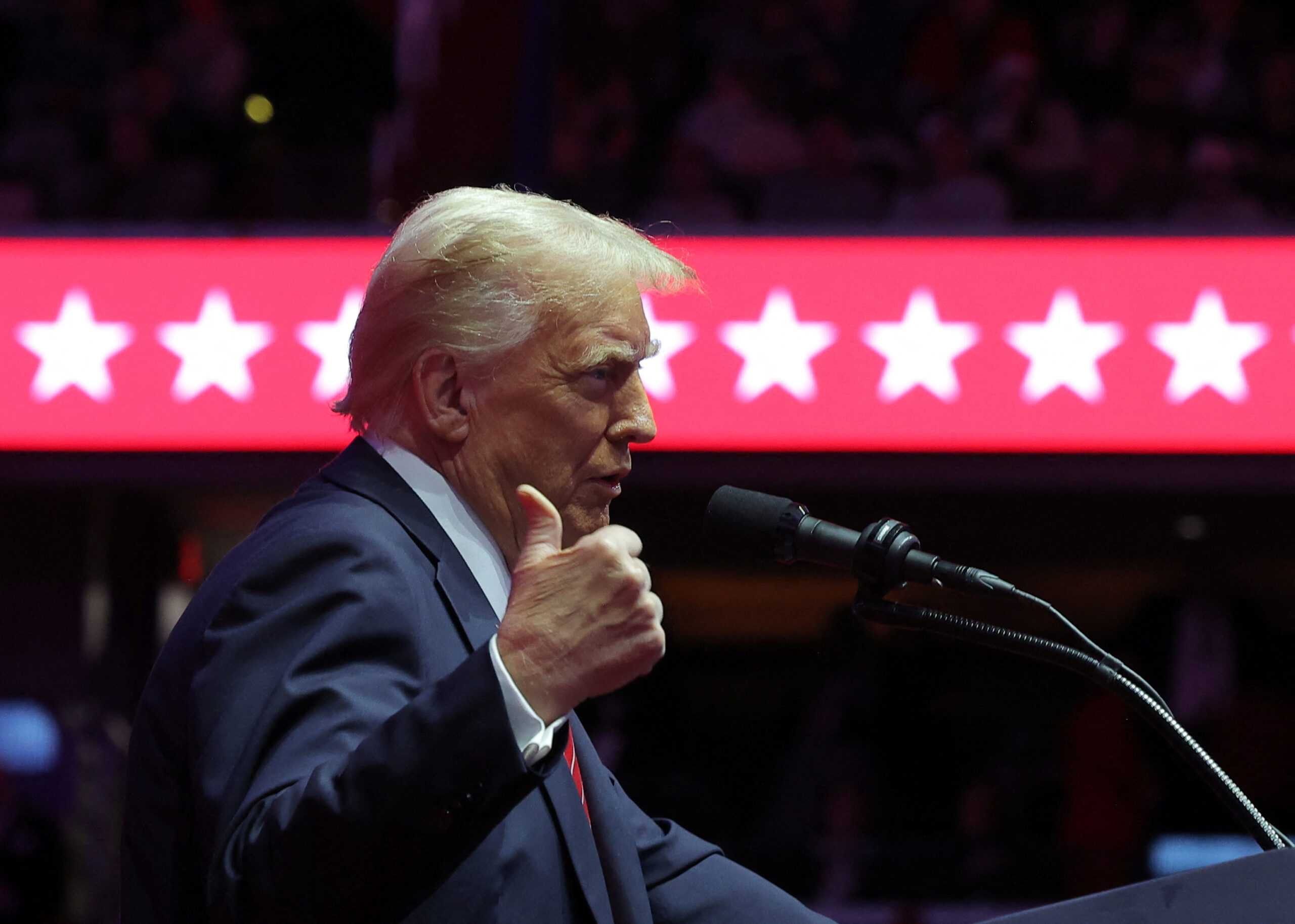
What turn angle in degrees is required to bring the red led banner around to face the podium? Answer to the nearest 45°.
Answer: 0° — it already faces it

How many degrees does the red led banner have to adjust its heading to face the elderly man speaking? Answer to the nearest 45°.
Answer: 0° — it already faces them

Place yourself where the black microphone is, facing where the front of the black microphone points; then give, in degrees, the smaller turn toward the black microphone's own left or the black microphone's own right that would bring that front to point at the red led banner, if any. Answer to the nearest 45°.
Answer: approximately 90° to the black microphone's own right

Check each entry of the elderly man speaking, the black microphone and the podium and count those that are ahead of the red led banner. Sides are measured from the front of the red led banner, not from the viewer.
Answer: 3

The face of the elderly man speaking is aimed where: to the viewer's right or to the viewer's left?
to the viewer's right

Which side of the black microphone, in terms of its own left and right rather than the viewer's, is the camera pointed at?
left

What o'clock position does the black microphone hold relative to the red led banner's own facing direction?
The black microphone is roughly at 12 o'clock from the red led banner.

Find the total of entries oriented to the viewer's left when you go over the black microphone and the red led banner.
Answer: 1

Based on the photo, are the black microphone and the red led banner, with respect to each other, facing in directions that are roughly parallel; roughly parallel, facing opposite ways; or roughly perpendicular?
roughly perpendicular
